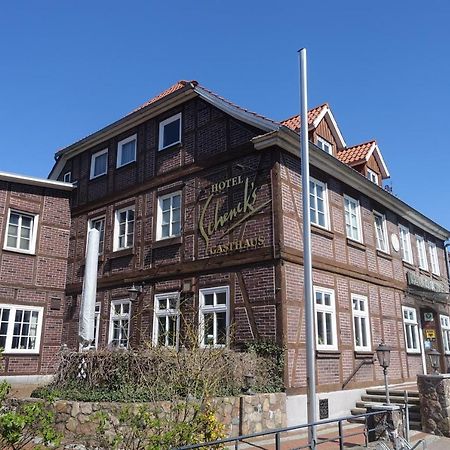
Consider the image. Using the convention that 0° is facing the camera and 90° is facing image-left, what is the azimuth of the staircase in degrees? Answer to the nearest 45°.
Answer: approximately 0°

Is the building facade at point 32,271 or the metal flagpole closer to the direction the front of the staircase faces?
the metal flagpole
